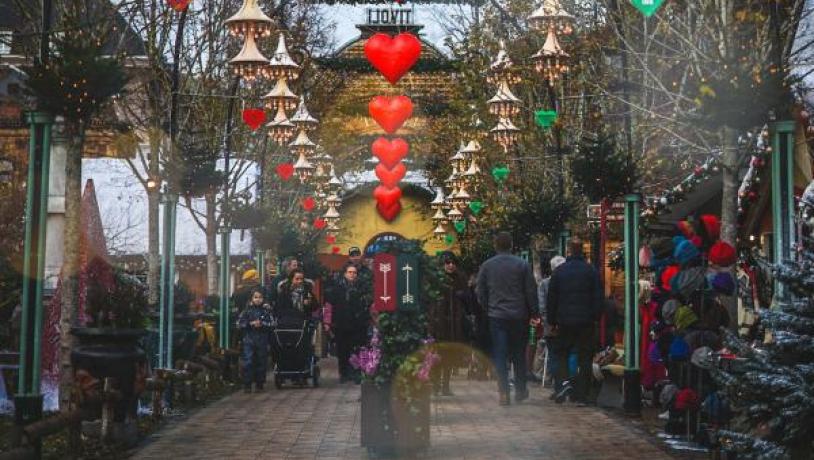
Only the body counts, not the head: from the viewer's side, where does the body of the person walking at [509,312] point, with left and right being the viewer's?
facing away from the viewer

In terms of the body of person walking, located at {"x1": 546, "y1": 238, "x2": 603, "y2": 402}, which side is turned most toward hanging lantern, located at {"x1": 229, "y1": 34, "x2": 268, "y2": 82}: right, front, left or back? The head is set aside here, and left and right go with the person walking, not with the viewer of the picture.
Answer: left

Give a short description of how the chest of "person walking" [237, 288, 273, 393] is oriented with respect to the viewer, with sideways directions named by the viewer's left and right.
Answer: facing the viewer

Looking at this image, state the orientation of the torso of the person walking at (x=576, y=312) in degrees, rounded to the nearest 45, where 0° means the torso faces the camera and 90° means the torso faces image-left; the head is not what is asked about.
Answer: approximately 180°

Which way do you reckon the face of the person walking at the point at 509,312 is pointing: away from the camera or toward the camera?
away from the camera

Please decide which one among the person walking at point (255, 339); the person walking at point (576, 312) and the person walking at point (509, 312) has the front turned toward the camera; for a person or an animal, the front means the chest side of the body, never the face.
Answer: the person walking at point (255, 339)

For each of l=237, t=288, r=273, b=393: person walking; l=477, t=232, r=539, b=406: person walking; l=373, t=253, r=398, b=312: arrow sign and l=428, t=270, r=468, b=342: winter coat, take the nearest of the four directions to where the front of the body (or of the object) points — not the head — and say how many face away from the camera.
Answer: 1

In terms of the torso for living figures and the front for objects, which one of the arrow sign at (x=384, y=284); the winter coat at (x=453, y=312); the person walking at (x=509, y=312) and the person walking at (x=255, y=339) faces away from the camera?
the person walking at (x=509, y=312)

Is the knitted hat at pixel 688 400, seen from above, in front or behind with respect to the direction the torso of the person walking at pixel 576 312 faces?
behind

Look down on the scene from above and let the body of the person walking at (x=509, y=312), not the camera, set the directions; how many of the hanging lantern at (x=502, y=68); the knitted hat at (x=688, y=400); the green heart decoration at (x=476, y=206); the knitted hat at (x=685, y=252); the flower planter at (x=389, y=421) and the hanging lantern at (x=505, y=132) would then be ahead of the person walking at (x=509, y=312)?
3

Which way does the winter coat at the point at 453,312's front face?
toward the camera

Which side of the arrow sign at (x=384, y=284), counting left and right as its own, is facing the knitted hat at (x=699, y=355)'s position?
left

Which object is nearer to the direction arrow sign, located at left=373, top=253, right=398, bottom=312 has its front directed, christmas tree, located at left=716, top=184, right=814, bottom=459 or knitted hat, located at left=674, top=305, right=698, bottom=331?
the christmas tree

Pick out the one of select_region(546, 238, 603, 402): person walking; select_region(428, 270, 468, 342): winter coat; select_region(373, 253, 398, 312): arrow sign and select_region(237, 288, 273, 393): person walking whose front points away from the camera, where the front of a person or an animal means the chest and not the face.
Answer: select_region(546, 238, 603, 402): person walking

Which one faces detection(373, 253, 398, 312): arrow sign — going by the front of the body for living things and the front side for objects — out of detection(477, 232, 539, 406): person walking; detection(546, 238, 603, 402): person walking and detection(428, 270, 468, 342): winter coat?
the winter coat

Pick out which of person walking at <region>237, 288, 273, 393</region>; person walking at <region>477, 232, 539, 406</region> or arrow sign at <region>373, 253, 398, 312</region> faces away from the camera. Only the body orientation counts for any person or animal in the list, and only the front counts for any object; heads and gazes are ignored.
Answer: person walking at <region>477, 232, 539, 406</region>

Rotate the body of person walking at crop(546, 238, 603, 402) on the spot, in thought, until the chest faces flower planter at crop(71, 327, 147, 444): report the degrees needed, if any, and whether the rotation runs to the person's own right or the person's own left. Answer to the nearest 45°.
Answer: approximately 135° to the person's own left

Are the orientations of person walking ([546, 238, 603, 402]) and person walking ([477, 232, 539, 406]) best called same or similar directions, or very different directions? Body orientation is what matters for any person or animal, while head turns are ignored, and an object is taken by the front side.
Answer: same or similar directions

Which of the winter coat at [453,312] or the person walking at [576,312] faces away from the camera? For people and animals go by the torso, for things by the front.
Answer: the person walking
